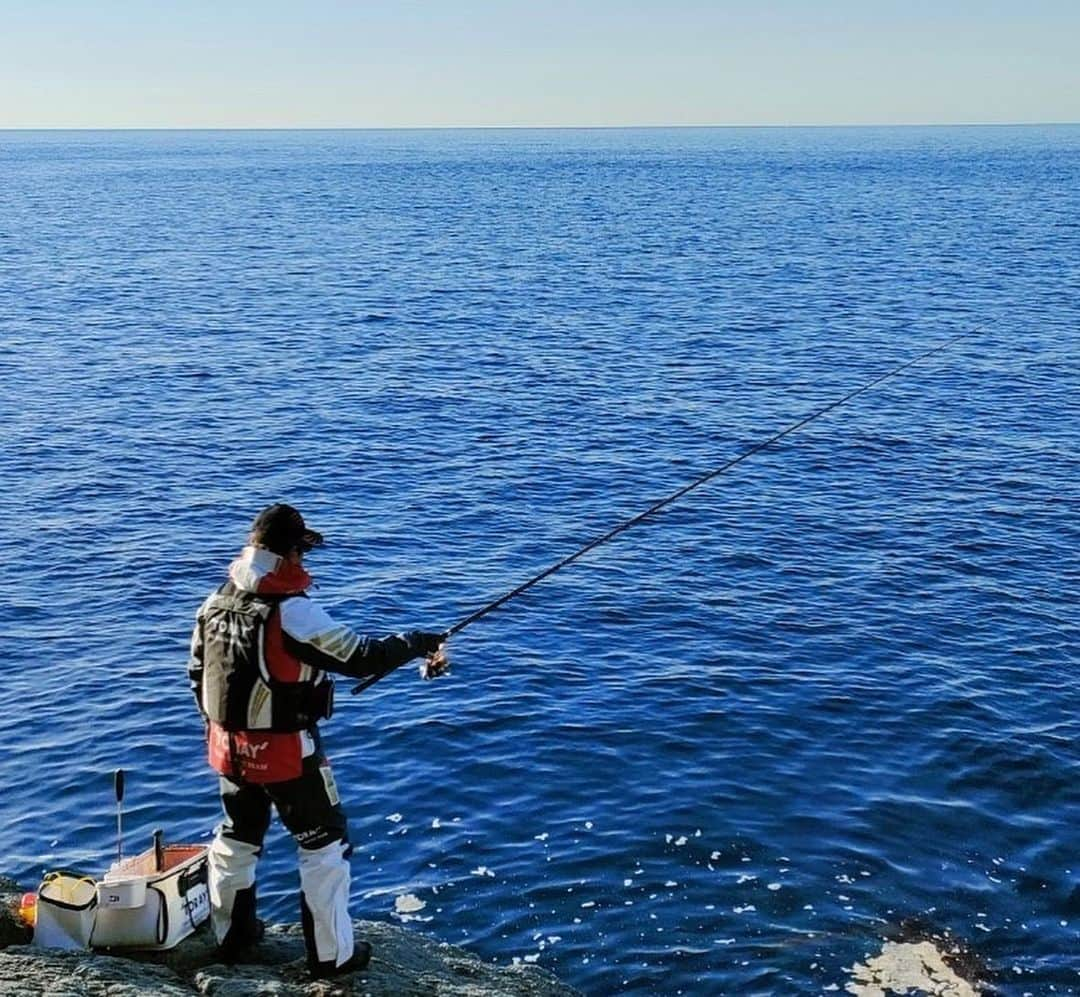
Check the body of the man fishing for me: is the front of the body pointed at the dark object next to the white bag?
no

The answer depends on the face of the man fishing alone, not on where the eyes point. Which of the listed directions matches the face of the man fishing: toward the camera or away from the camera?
away from the camera

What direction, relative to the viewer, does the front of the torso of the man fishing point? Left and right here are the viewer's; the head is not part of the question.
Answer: facing away from the viewer and to the right of the viewer
